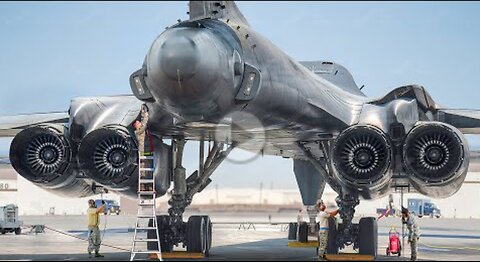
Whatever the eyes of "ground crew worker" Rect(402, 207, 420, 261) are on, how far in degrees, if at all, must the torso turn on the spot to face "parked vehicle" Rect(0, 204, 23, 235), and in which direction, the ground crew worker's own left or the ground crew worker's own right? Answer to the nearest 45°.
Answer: approximately 45° to the ground crew worker's own right

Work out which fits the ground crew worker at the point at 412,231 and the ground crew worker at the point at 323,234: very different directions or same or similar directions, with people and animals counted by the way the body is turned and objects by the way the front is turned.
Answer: very different directions

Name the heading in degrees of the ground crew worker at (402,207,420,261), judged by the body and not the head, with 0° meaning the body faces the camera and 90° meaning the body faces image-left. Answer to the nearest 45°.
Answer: approximately 90°

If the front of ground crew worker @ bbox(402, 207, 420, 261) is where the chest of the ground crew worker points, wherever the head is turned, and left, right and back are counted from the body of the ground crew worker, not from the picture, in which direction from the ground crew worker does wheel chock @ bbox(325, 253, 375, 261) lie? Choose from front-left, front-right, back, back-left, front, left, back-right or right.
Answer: front-left

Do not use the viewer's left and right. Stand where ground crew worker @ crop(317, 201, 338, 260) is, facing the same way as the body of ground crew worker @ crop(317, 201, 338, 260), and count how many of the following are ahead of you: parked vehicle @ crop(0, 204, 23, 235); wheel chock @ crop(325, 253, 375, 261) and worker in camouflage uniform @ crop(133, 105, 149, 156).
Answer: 1

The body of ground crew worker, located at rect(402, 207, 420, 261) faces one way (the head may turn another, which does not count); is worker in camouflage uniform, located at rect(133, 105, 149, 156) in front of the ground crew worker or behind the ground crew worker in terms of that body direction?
in front
